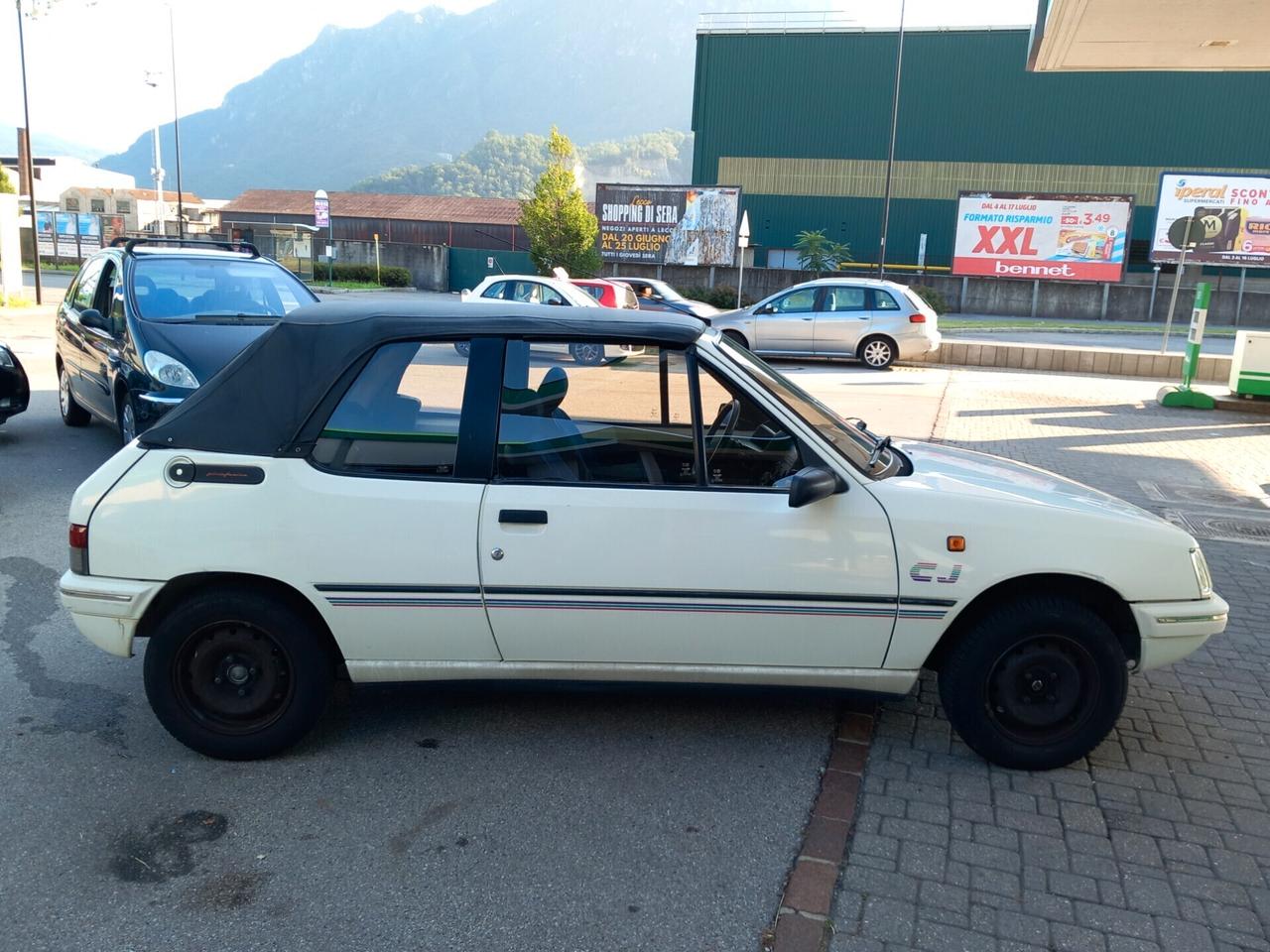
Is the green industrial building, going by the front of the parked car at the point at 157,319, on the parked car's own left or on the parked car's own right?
on the parked car's own left

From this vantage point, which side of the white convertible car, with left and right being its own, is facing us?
right

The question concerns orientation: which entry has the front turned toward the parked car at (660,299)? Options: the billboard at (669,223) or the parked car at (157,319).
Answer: the billboard

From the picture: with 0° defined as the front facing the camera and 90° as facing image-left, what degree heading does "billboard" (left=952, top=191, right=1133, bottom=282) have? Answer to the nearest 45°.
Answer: approximately 0°

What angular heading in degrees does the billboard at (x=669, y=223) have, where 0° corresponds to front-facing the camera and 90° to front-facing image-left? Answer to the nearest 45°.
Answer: approximately 0°

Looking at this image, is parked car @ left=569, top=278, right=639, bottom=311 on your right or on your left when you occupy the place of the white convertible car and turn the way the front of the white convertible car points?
on your left

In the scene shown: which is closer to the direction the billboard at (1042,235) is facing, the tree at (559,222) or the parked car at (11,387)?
the parked car
